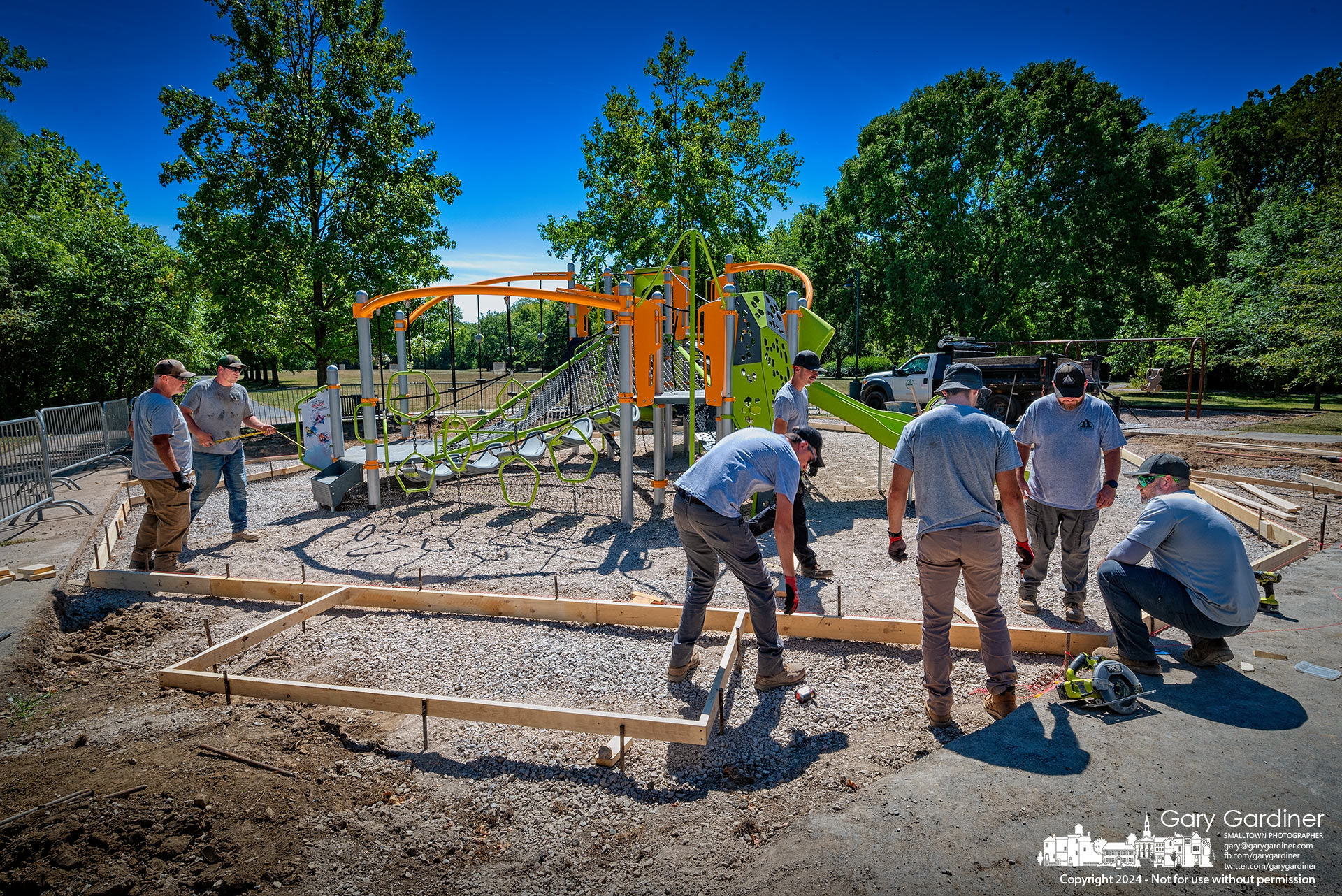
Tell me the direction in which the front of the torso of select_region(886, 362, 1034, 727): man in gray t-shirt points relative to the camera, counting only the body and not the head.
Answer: away from the camera

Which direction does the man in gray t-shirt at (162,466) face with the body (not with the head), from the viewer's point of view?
to the viewer's right

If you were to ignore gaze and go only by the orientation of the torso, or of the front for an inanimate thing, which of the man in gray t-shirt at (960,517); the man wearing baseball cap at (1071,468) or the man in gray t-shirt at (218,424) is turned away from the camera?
the man in gray t-shirt at (960,517)

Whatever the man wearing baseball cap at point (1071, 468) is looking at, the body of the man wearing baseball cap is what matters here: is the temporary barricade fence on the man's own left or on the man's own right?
on the man's own right

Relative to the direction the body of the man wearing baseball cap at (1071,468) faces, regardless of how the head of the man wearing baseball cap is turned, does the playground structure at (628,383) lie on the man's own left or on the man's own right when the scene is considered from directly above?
on the man's own right

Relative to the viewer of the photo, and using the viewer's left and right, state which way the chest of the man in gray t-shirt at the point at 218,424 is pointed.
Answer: facing the viewer and to the right of the viewer

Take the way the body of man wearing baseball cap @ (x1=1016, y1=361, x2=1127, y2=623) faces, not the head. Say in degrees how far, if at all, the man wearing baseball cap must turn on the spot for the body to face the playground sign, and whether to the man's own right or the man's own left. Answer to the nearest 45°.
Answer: approximately 90° to the man's own right

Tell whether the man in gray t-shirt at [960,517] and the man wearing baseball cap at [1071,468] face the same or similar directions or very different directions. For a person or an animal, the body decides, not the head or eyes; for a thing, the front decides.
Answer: very different directions

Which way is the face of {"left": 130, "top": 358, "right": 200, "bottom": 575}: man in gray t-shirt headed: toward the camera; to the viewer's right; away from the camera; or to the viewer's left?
to the viewer's right

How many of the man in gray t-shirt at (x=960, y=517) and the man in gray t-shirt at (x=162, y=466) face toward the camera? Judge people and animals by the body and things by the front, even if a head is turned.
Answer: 0
